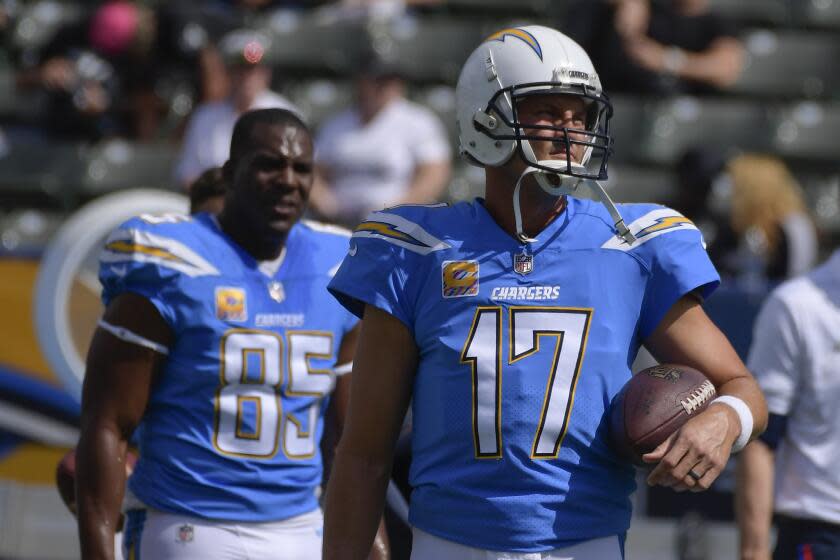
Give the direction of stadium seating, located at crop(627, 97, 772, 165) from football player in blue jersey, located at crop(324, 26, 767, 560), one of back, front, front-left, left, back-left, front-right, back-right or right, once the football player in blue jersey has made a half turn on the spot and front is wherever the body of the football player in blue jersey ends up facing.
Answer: front

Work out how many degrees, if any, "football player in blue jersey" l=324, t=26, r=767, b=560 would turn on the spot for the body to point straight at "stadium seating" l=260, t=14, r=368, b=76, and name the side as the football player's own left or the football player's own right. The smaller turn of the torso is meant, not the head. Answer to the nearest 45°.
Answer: approximately 180°

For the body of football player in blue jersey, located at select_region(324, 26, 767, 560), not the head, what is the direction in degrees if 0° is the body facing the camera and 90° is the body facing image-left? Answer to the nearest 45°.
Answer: approximately 0°

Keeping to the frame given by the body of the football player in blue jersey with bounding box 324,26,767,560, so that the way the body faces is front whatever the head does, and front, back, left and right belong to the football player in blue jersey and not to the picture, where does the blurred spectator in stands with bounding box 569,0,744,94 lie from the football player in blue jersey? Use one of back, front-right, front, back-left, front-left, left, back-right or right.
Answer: back

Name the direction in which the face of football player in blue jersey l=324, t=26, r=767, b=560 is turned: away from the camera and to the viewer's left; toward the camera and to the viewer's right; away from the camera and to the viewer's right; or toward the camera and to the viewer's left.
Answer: toward the camera and to the viewer's right

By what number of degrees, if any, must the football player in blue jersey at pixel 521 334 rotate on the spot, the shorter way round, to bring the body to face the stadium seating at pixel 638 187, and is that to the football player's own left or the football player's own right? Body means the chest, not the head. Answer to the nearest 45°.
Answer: approximately 180°

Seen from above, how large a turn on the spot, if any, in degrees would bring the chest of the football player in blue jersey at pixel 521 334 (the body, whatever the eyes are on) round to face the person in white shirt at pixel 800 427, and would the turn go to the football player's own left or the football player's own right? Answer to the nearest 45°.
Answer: approximately 135° to the football player's own left

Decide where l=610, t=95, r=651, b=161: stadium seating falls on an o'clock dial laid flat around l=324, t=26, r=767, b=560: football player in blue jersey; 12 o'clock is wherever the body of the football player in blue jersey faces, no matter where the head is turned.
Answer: The stadium seating is roughly at 6 o'clock from the football player in blue jersey.

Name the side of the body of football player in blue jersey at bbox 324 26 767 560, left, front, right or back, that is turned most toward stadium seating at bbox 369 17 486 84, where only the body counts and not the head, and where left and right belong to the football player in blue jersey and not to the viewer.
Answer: back

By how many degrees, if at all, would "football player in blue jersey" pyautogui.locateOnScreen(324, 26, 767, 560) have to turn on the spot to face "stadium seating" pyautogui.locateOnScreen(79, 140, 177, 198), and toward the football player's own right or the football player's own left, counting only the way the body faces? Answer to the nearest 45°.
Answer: approximately 135° to the football player's own right

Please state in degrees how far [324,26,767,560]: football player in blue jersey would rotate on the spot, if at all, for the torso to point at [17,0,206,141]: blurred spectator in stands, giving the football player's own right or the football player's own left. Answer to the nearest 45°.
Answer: approximately 135° to the football player's own right
